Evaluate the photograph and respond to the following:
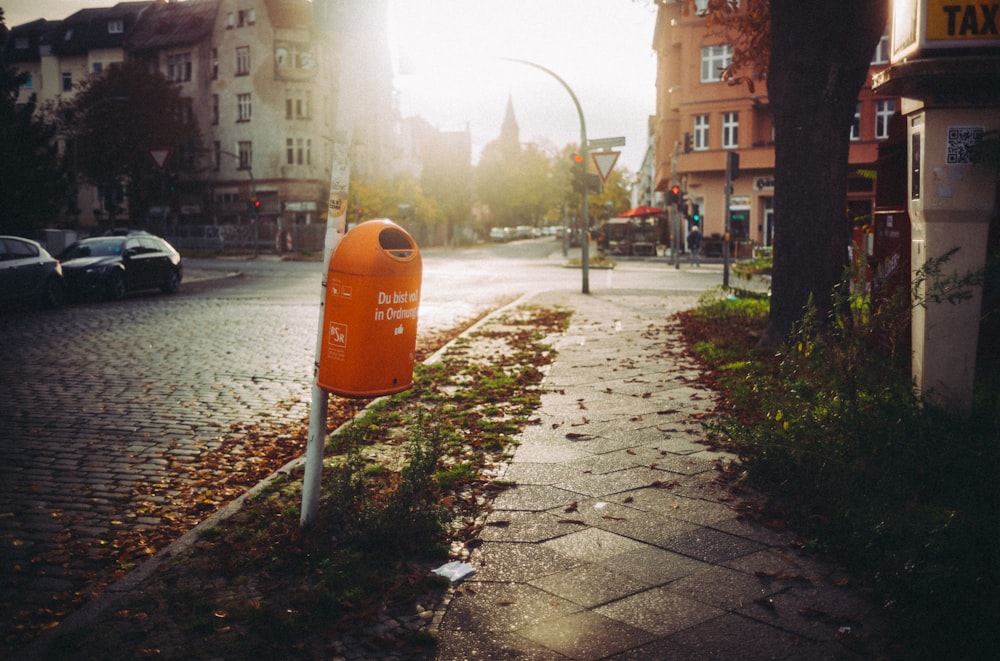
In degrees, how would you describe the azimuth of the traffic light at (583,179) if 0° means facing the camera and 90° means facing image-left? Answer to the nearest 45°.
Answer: approximately 0°

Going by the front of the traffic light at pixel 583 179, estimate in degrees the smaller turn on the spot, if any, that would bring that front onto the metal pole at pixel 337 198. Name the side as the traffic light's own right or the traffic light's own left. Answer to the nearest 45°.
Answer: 0° — it already faces it

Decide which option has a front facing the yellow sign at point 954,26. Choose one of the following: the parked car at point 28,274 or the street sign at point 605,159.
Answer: the street sign

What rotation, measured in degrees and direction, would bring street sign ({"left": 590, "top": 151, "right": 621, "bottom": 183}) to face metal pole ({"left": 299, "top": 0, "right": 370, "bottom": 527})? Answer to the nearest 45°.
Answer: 0° — it already faces it

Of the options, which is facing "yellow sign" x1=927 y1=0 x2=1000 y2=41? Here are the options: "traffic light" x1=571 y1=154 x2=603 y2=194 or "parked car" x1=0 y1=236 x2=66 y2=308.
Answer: the traffic light

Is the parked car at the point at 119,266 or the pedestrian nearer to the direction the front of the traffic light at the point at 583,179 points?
the parked car

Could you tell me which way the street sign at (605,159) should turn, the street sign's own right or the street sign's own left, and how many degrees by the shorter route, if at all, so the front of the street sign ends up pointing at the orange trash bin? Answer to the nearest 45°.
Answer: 0° — it already faces it
